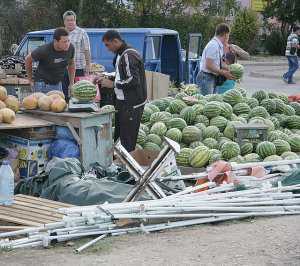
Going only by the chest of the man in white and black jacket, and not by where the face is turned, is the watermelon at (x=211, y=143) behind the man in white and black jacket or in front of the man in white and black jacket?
behind

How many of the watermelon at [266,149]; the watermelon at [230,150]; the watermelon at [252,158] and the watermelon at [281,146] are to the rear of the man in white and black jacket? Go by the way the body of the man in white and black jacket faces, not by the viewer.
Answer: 4

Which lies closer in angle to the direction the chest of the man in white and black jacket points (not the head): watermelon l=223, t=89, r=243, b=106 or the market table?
the market table

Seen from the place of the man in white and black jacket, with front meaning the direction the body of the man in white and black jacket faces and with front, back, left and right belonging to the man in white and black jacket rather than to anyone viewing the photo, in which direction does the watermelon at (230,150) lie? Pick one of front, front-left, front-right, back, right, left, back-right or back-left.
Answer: back

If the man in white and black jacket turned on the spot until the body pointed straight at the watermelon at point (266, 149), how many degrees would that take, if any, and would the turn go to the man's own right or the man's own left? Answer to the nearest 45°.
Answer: approximately 180°

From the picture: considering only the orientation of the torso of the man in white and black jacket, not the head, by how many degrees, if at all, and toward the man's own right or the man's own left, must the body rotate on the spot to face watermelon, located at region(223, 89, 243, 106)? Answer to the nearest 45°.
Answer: approximately 135° to the man's own right

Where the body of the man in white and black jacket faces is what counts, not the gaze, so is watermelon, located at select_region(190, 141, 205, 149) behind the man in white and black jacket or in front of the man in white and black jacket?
behind

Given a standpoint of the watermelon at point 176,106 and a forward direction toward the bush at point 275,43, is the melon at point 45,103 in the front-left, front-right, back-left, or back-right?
back-left

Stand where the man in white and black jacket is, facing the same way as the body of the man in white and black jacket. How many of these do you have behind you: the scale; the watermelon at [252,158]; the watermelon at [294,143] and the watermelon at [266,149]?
3

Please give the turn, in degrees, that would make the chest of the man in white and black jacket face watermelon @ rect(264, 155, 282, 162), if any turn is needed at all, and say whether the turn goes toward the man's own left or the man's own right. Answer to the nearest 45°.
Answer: approximately 180°

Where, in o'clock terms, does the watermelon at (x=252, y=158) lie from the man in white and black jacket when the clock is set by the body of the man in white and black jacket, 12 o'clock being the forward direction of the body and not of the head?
The watermelon is roughly at 6 o'clock from the man in white and black jacket.

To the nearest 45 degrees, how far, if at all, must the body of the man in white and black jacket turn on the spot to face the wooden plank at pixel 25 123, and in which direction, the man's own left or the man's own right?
approximately 45° to the man's own left

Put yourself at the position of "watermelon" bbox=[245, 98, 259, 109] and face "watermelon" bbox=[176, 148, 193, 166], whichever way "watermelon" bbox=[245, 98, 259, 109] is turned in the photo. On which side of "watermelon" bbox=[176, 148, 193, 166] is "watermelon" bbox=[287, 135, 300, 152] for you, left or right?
left

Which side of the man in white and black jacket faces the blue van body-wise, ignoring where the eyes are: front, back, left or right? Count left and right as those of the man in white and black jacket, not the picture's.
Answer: right

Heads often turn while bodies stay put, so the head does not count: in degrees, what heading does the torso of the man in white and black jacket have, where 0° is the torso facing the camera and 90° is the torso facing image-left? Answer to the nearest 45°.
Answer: approximately 90°
